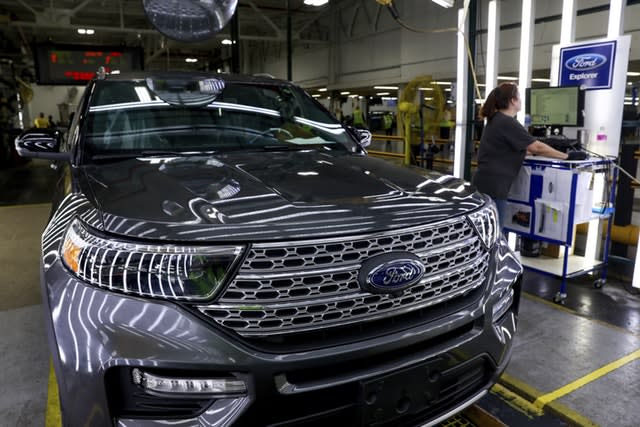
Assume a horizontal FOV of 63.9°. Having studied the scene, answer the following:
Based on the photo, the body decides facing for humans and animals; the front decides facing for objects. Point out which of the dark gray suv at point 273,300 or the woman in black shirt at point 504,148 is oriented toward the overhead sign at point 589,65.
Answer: the woman in black shirt

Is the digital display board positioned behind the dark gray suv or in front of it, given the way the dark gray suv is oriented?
behind

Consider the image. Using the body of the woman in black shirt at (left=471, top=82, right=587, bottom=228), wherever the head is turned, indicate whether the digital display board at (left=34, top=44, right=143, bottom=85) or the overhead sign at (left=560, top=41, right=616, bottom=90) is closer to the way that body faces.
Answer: the overhead sign

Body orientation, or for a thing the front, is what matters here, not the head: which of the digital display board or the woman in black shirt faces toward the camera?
the digital display board

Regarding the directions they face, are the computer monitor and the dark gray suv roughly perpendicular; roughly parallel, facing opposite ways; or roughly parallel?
roughly perpendicular

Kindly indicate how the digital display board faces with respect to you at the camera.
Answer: facing the viewer

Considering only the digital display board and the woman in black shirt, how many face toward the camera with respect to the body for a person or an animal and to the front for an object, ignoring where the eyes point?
1

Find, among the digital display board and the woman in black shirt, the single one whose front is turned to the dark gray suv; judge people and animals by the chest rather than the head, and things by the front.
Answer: the digital display board

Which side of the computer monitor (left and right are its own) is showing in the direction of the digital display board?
right

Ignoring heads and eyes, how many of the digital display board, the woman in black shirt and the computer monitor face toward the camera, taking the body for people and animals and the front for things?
2

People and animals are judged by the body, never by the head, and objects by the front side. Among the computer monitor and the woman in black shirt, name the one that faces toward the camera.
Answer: the computer monitor

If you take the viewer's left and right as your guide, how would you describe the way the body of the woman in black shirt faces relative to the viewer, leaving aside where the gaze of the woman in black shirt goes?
facing away from the viewer and to the right of the viewer
